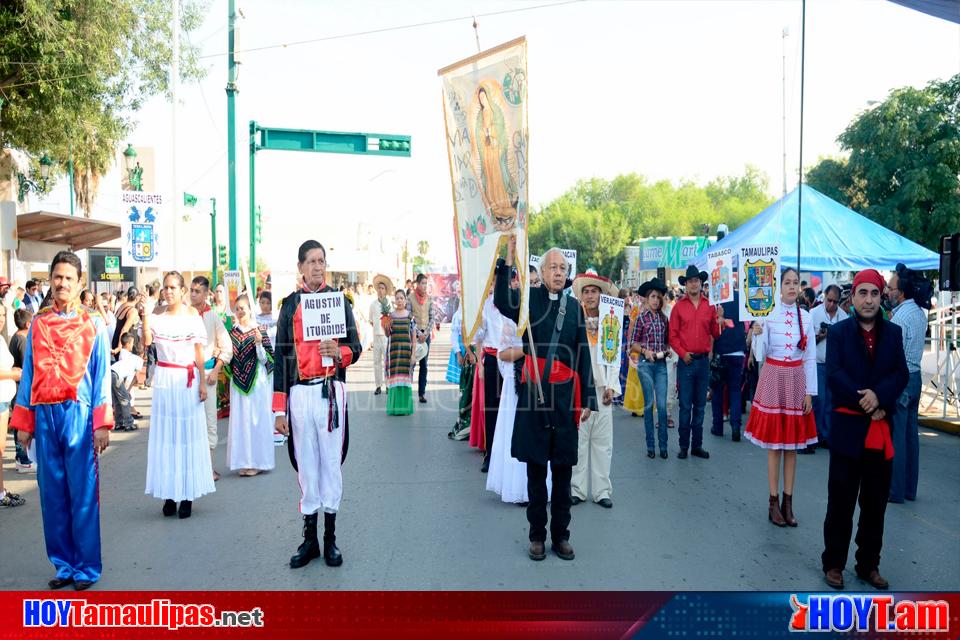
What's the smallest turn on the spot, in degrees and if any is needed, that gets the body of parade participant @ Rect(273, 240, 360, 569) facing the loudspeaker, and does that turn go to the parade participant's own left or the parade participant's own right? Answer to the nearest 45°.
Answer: approximately 90° to the parade participant's own left

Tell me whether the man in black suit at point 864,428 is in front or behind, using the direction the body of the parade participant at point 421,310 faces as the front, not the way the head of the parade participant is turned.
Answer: in front

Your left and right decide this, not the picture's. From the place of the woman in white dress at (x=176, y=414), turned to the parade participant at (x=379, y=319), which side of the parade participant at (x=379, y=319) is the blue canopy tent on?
right

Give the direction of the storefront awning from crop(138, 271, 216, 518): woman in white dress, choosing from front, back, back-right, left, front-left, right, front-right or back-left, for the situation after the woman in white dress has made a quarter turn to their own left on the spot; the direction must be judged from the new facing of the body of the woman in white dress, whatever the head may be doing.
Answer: left

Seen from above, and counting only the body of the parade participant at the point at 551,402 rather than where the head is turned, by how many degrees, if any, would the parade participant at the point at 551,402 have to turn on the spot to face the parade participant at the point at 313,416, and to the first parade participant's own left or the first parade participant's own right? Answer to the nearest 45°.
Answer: approximately 90° to the first parade participant's own right

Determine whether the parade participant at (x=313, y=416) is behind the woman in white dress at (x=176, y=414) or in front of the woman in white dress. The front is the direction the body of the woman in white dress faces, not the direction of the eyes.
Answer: in front

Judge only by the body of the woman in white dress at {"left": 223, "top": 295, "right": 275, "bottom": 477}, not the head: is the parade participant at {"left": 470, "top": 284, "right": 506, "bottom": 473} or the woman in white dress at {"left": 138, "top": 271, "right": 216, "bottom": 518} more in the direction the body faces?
the woman in white dress

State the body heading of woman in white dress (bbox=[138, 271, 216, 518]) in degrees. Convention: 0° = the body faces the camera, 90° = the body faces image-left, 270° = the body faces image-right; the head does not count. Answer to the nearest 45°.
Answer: approximately 0°

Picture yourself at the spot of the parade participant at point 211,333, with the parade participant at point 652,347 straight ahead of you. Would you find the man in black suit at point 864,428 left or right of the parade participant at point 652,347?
right
